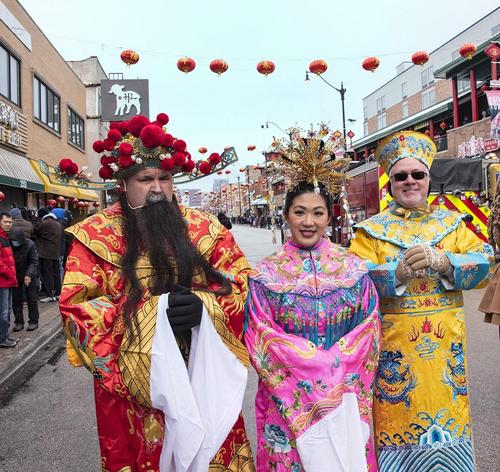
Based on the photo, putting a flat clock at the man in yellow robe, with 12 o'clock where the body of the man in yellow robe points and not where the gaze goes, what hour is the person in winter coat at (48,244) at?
The person in winter coat is roughly at 4 o'clock from the man in yellow robe.

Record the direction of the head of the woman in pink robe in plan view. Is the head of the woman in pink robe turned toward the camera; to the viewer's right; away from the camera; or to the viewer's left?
toward the camera

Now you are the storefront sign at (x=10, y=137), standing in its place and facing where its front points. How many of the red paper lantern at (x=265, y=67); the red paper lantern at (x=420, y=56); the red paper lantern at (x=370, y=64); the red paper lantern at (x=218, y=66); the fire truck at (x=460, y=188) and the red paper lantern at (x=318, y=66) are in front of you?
6

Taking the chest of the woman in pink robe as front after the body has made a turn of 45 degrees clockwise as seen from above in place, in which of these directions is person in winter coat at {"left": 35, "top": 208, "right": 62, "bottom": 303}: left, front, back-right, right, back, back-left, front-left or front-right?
right

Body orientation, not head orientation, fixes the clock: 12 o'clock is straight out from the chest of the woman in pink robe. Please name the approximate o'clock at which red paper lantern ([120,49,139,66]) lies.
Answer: The red paper lantern is roughly at 5 o'clock from the woman in pink robe.

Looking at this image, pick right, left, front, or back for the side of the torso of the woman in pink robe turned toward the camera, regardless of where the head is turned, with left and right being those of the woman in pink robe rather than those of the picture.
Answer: front

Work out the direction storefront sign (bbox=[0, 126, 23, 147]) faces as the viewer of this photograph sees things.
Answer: facing the viewer and to the right of the viewer

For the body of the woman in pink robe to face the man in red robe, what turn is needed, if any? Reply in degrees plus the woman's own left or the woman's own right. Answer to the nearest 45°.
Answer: approximately 90° to the woman's own right

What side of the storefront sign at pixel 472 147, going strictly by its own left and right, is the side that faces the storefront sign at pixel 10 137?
front

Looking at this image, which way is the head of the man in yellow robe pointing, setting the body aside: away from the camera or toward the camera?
toward the camera

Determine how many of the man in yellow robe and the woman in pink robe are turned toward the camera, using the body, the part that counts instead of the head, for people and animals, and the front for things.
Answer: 2

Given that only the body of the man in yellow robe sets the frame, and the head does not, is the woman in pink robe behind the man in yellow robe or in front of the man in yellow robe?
in front

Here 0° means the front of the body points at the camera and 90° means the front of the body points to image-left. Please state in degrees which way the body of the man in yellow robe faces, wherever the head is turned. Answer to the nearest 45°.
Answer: approximately 0°

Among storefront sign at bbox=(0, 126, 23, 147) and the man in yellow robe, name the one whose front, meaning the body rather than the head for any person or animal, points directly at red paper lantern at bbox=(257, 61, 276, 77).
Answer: the storefront sign

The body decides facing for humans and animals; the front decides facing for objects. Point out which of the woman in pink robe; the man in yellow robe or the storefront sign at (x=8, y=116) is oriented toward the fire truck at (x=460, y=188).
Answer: the storefront sign

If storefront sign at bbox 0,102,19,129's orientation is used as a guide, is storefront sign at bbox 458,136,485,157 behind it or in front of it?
in front
